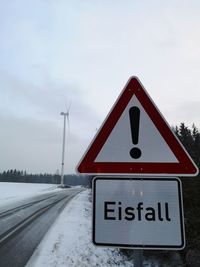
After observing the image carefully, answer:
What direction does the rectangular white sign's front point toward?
toward the camera

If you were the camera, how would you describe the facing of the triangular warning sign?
facing the viewer

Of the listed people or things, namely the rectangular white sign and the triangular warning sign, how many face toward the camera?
2

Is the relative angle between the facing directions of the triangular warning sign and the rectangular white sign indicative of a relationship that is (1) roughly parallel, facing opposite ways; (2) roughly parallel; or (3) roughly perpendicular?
roughly parallel
